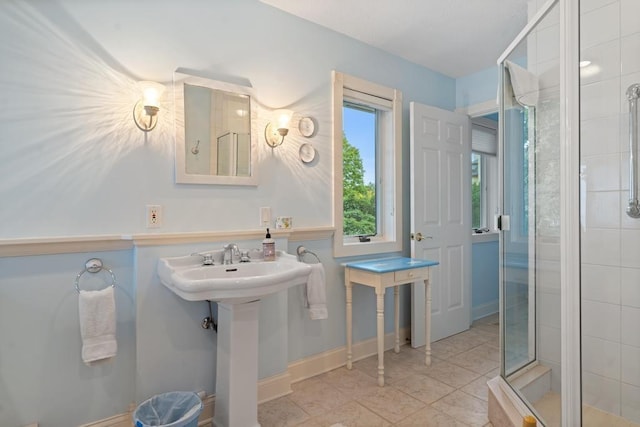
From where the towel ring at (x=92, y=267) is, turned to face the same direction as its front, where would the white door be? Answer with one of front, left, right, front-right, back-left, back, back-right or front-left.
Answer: left

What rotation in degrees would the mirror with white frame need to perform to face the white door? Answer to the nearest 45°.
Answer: approximately 45° to its left

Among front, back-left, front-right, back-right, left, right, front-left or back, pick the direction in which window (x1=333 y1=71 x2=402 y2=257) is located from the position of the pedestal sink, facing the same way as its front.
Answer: left

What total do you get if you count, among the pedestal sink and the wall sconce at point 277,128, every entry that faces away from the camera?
0

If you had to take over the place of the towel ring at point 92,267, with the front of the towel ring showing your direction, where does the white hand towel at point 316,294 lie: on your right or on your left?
on your left

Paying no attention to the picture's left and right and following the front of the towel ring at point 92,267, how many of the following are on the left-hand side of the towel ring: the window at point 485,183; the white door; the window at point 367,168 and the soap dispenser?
4

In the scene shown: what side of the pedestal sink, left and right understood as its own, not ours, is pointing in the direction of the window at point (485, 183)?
left
